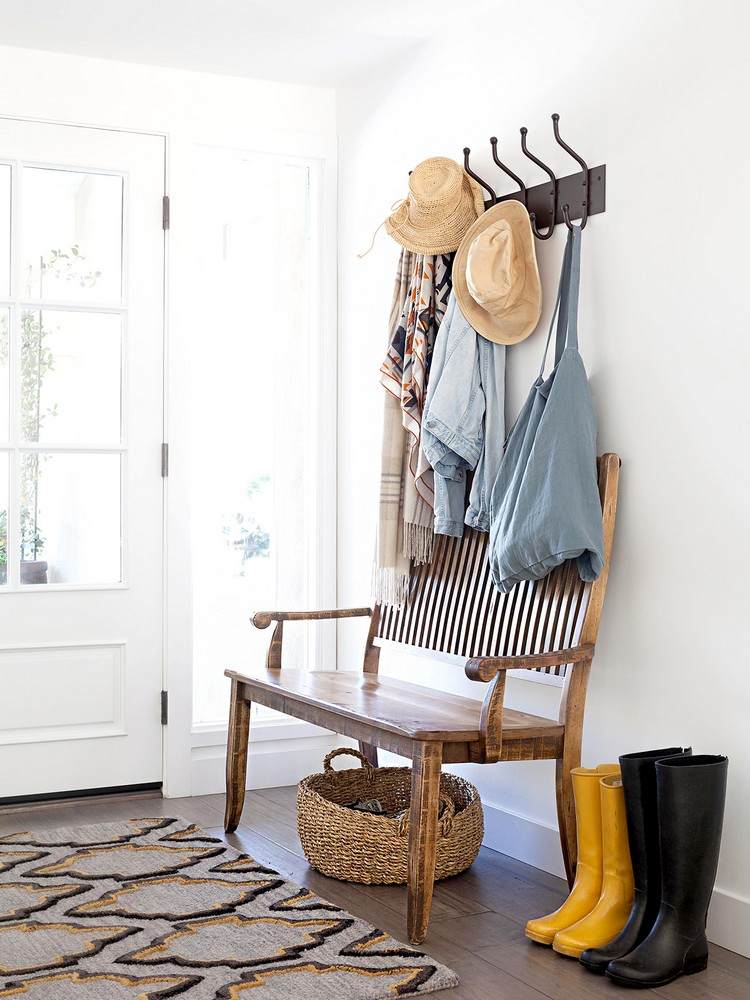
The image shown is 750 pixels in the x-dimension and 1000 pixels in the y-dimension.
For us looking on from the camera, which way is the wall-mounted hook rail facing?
facing the viewer and to the left of the viewer

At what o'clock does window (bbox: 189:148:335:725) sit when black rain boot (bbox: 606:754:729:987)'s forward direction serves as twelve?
The window is roughly at 3 o'clock from the black rain boot.

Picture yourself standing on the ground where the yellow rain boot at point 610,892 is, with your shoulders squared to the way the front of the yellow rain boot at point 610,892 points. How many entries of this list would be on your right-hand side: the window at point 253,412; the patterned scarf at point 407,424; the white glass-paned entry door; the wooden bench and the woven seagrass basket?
5

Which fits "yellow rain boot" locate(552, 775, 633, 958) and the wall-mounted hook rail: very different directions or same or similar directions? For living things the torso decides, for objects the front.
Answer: same or similar directions

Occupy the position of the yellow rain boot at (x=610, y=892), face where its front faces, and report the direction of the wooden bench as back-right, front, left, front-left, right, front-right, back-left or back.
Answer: right

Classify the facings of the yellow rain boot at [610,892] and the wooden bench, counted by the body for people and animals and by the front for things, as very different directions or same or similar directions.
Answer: same or similar directions

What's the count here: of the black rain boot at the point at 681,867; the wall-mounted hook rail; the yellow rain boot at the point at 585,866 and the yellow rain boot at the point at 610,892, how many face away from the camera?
0

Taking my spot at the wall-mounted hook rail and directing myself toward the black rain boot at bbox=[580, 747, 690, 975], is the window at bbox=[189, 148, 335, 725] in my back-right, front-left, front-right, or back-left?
back-right

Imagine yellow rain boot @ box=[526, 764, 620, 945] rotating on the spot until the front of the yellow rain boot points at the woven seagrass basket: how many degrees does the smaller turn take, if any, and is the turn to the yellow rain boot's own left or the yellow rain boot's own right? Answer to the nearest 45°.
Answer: approximately 90° to the yellow rain boot's own right

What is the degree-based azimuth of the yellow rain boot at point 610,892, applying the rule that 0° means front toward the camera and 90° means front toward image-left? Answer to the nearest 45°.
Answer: approximately 45°

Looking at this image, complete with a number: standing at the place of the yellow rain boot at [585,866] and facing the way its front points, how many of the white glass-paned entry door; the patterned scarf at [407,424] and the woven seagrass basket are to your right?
3

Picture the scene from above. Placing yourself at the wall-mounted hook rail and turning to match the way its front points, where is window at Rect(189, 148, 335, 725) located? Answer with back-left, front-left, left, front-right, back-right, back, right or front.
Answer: right

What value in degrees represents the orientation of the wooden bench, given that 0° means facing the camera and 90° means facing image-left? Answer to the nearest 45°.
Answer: approximately 45°
